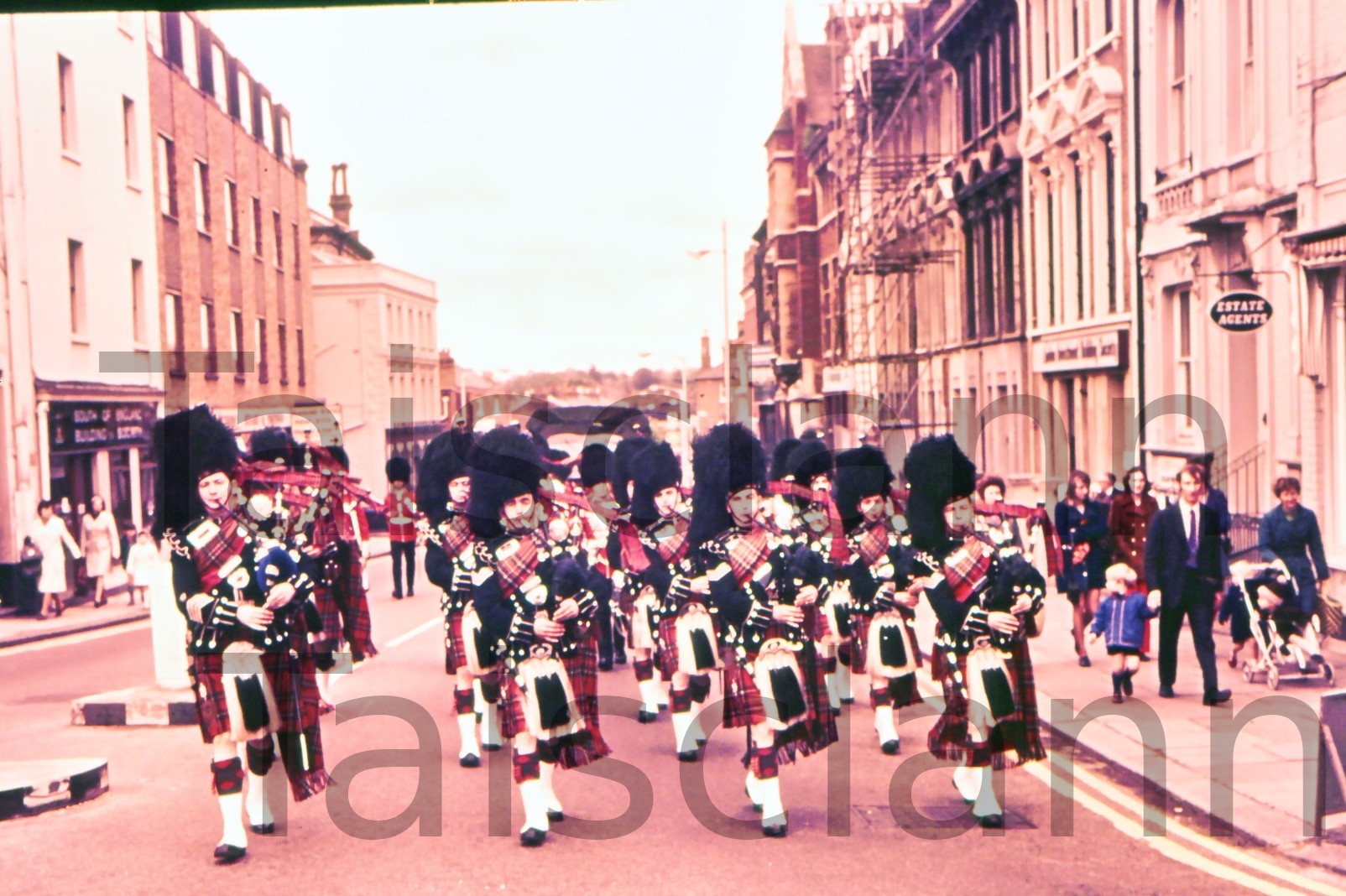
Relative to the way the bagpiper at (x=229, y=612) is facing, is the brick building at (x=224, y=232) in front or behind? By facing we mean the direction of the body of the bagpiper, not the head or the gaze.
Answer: behind

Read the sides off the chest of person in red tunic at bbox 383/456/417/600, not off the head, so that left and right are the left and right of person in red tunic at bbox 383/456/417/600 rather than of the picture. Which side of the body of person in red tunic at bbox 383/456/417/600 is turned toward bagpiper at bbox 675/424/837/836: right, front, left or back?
front

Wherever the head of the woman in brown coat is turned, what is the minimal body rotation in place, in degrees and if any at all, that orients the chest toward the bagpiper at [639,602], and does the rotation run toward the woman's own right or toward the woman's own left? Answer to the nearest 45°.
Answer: approximately 45° to the woman's own right

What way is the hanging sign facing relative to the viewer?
toward the camera

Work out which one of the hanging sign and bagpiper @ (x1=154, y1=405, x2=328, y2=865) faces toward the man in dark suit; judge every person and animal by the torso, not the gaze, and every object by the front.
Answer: the hanging sign

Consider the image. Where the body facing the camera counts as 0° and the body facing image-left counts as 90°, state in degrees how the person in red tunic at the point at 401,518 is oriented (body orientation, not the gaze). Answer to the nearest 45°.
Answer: approximately 0°

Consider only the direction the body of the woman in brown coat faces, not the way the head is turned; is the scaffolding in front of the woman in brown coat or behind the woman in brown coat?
behind

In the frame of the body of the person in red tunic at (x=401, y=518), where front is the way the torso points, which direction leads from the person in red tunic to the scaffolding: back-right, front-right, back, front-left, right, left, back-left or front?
back-left

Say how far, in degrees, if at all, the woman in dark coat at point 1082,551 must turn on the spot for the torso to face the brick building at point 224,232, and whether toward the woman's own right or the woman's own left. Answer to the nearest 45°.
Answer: approximately 135° to the woman's own right

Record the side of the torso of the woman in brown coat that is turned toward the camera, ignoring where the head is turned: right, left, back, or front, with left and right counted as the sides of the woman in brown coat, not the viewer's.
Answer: front

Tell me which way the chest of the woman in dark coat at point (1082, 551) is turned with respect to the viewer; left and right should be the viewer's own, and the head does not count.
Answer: facing the viewer

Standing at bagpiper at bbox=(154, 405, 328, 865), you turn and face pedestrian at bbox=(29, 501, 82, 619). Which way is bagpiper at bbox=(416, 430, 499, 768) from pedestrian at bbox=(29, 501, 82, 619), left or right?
right

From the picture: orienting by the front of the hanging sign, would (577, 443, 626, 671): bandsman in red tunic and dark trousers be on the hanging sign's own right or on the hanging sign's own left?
on the hanging sign's own right

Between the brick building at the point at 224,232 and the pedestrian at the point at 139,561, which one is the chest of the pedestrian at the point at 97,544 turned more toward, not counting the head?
the pedestrian

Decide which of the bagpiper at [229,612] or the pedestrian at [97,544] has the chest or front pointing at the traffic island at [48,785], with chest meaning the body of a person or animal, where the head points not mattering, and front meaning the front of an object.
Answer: the pedestrian
